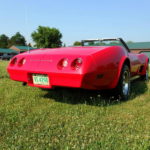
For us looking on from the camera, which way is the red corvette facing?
facing away from the viewer and to the right of the viewer
